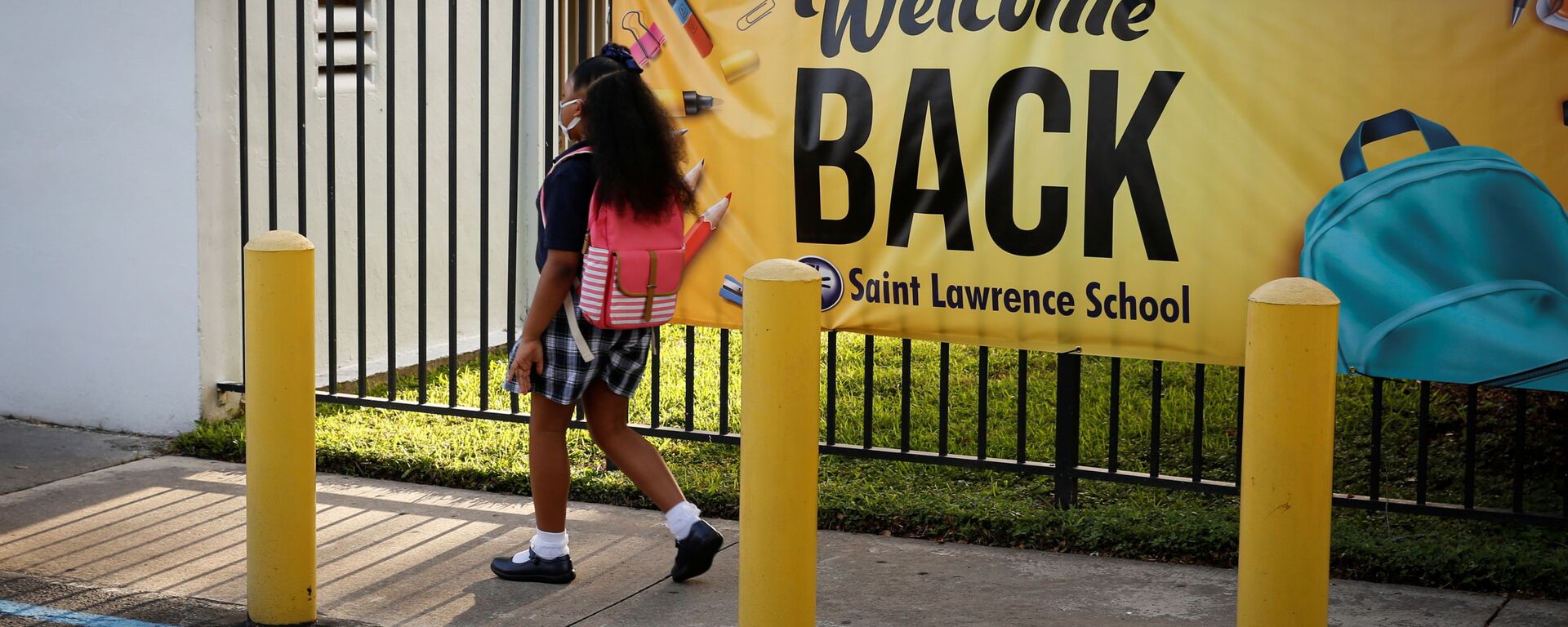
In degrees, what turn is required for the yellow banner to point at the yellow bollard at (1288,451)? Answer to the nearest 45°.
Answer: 0° — it already faces it

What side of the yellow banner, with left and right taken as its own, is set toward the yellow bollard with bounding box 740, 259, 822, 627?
front

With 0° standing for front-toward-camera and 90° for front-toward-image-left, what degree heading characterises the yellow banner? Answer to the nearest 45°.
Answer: approximately 0°

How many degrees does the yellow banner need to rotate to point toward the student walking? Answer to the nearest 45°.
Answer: approximately 45° to its right

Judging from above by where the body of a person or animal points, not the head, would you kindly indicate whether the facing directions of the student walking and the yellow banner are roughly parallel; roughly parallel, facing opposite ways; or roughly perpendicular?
roughly perpendicular

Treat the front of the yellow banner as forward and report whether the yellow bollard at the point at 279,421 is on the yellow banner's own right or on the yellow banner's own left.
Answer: on the yellow banner's own right

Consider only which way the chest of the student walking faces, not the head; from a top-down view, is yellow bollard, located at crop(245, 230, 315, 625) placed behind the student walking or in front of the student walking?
in front

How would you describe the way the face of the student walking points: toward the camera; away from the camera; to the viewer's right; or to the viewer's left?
to the viewer's left

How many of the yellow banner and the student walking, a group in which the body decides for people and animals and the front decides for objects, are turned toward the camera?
1

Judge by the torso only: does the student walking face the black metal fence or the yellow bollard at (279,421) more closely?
the yellow bollard
